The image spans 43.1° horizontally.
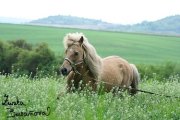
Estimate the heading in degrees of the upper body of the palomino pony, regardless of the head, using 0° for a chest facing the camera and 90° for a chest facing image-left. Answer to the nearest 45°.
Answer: approximately 45°
